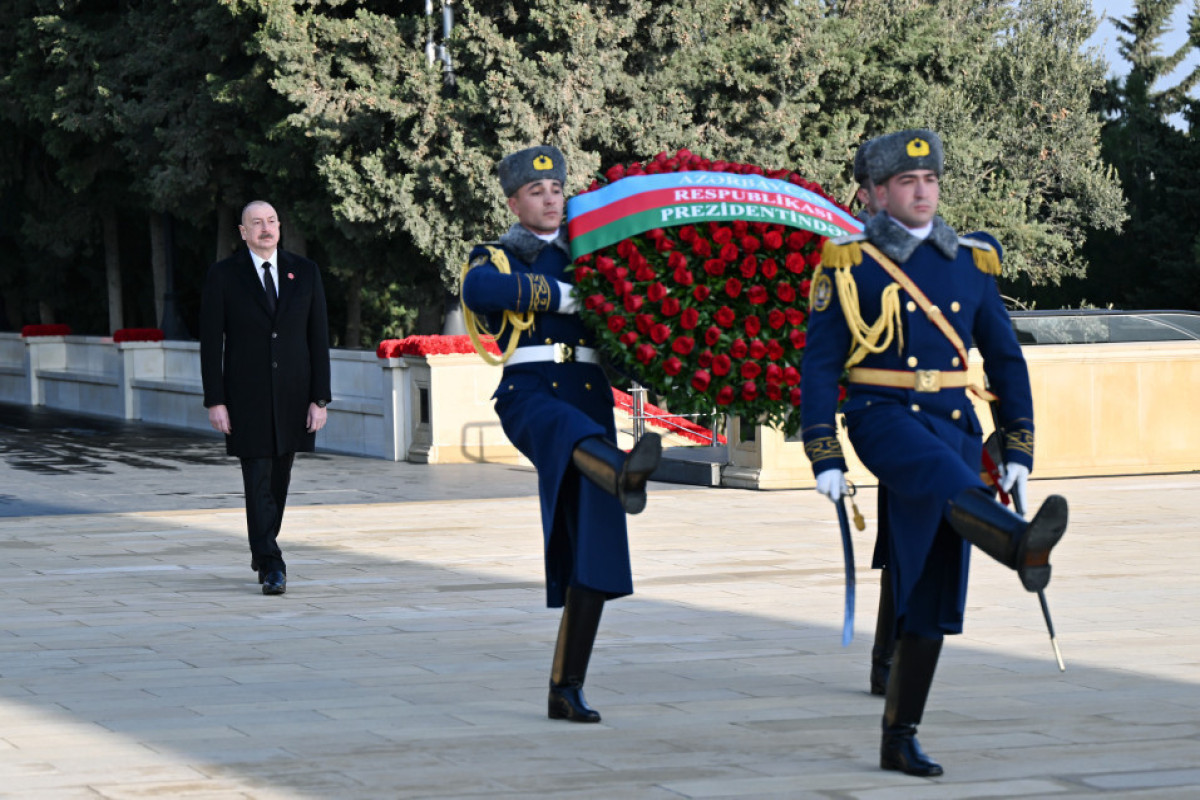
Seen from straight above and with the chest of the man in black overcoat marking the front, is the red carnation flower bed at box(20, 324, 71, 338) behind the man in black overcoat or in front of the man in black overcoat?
behind

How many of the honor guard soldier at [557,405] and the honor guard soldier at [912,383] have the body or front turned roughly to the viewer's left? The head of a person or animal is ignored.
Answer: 0

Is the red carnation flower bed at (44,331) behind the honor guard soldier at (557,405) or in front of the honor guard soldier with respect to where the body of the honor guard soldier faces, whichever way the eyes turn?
behind

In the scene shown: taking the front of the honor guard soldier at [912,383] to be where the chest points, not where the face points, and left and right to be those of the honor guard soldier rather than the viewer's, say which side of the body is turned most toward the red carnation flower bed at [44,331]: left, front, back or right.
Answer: back

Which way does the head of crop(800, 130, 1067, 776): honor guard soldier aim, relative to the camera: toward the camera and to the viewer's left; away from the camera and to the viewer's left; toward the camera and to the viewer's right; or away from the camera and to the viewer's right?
toward the camera and to the viewer's right

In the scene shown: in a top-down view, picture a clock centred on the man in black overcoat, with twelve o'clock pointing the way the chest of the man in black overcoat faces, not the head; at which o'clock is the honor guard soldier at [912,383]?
The honor guard soldier is roughly at 11 o'clock from the man in black overcoat.

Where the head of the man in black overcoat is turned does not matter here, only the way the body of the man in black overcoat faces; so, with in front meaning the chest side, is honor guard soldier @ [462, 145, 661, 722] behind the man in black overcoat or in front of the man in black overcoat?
in front

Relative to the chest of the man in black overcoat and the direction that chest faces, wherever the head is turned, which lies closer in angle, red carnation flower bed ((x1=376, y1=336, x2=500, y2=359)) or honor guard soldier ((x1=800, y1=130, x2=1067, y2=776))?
the honor guard soldier

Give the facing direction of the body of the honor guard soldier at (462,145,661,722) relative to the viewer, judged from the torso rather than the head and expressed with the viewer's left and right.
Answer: facing the viewer and to the right of the viewer
